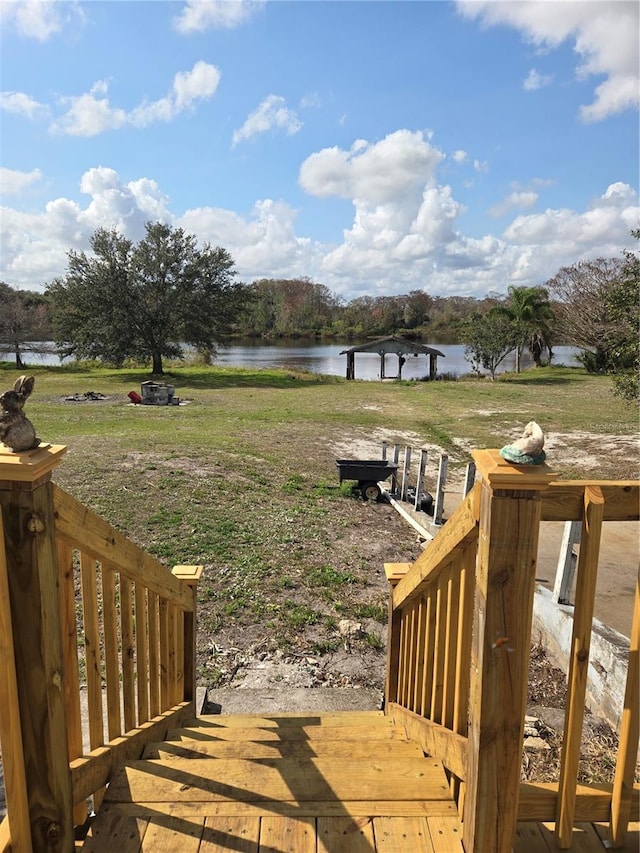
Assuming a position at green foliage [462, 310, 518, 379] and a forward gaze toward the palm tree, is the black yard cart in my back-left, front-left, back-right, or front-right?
back-right

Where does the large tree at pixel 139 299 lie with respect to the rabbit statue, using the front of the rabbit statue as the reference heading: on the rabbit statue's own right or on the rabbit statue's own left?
on the rabbit statue's own right

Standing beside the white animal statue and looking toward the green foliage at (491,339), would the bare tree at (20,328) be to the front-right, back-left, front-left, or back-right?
front-left

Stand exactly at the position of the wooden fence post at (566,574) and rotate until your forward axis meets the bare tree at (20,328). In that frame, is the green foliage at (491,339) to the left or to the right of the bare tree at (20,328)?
right

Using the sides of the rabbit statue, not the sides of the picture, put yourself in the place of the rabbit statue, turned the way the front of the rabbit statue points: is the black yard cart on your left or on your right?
on your right
